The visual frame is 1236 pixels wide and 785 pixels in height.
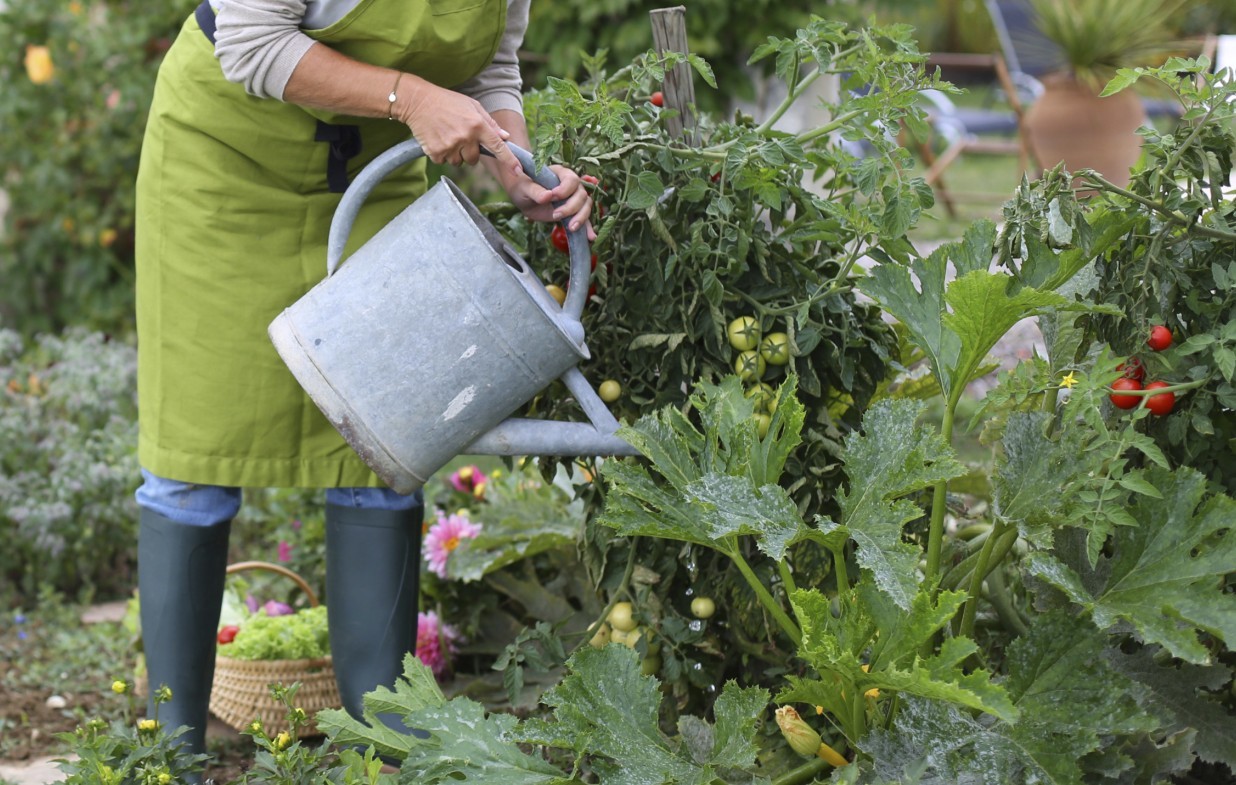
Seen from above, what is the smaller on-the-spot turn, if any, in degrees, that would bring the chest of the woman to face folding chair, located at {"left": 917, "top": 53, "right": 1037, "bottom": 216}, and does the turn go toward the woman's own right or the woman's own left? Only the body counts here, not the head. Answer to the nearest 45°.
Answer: approximately 90° to the woman's own left

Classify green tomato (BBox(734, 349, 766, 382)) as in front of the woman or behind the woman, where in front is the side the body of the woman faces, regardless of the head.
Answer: in front

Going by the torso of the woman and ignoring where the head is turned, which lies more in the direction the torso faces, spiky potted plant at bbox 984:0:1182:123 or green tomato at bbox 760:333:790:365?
the green tomato

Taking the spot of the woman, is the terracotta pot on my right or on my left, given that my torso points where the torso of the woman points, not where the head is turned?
on my left

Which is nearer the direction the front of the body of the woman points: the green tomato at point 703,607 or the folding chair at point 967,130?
the green tomato

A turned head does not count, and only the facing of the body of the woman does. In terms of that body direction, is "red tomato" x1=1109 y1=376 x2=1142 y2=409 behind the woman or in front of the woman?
in front

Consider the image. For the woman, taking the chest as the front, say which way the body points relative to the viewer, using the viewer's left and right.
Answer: facing the viewer and to the right of the viewer

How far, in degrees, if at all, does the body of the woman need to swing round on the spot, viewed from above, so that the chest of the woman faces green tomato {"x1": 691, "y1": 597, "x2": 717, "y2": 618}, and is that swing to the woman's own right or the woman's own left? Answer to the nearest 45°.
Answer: approximately 45° to the woman's own left

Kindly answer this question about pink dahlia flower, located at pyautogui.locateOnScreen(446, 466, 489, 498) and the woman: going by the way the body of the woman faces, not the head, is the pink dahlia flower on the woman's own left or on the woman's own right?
on the woman's own left
